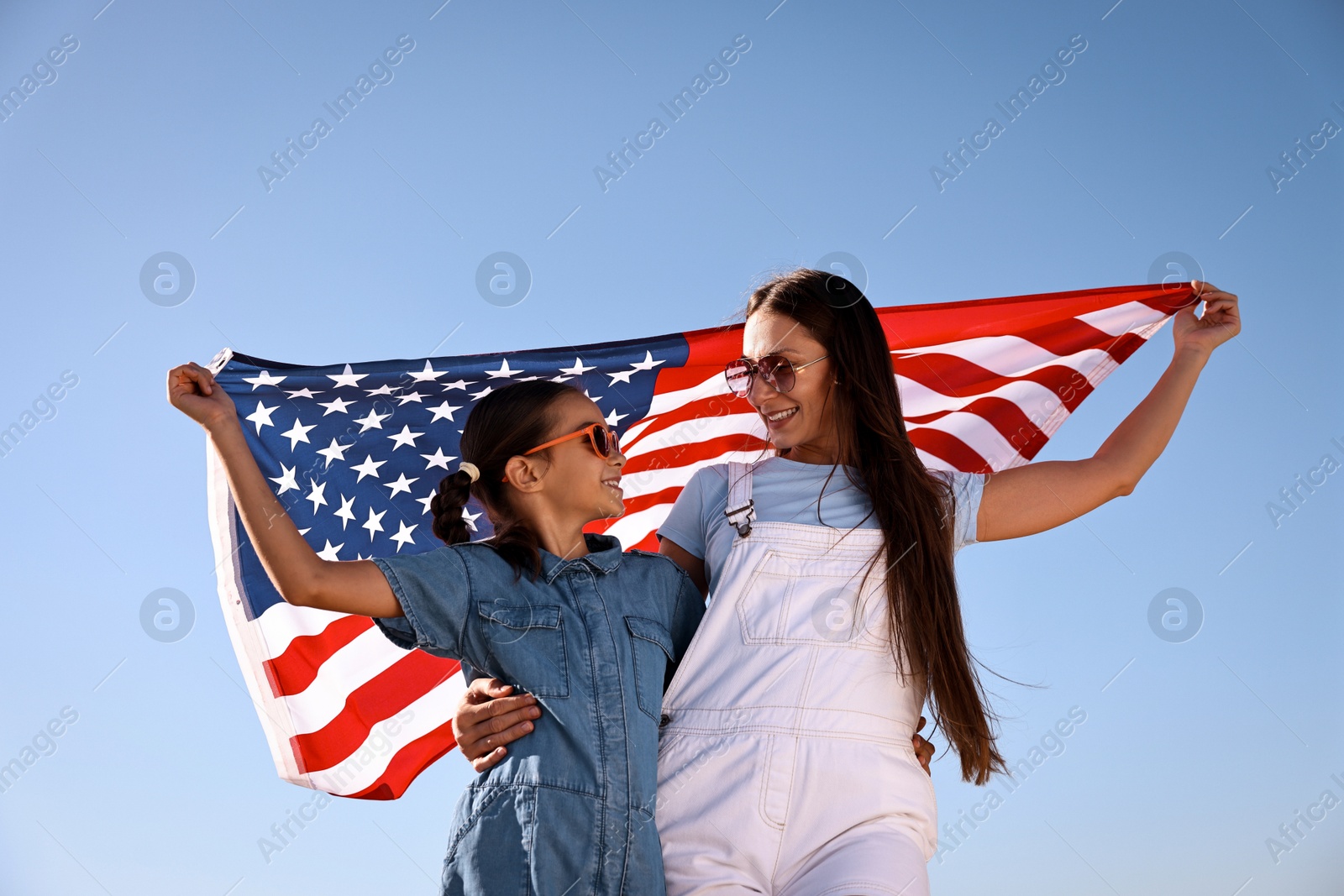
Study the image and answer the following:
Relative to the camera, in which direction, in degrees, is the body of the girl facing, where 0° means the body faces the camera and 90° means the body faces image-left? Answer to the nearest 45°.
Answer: approximately 315°

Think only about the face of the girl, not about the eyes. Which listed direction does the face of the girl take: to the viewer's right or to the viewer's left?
to the viewer's right

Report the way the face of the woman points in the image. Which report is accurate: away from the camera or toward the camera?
toward the camera

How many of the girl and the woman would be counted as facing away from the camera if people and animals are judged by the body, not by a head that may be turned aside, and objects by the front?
0

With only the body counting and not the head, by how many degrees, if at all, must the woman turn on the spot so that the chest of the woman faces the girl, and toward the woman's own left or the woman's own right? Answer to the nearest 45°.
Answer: approximately 45° to the woman's own right

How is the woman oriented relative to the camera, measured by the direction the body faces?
toward the camera
